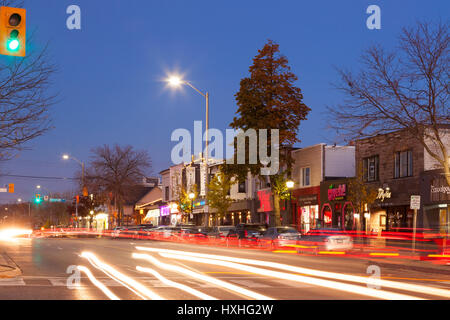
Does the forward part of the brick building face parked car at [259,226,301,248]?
yes

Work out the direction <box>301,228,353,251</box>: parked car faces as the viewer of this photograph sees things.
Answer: facing away from the viewer and to the left of the viewer

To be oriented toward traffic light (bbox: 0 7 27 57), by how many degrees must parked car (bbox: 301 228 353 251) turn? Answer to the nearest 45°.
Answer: approximately 135° to its left

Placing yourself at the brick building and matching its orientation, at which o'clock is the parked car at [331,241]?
The parked car is roughly at 11 o'clock from the brick building.

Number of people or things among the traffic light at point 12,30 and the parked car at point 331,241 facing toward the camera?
1

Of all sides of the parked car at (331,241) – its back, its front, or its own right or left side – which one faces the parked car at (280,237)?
front

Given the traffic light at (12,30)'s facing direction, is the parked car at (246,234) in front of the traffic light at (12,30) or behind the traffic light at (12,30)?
behind

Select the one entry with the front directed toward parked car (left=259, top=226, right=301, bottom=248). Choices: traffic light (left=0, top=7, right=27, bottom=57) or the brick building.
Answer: the brick building

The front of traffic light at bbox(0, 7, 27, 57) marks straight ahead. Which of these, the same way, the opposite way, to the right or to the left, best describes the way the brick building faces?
to the right
